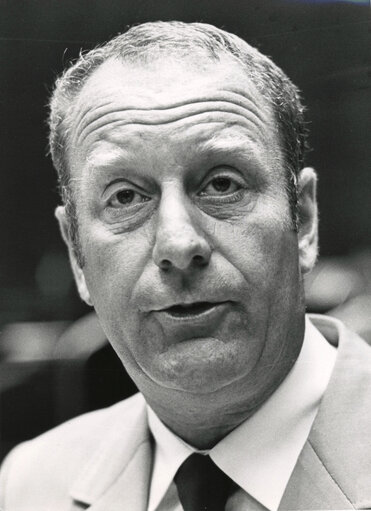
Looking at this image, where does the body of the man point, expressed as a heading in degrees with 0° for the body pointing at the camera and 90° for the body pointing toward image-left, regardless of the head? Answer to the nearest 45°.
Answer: approximately 0°
